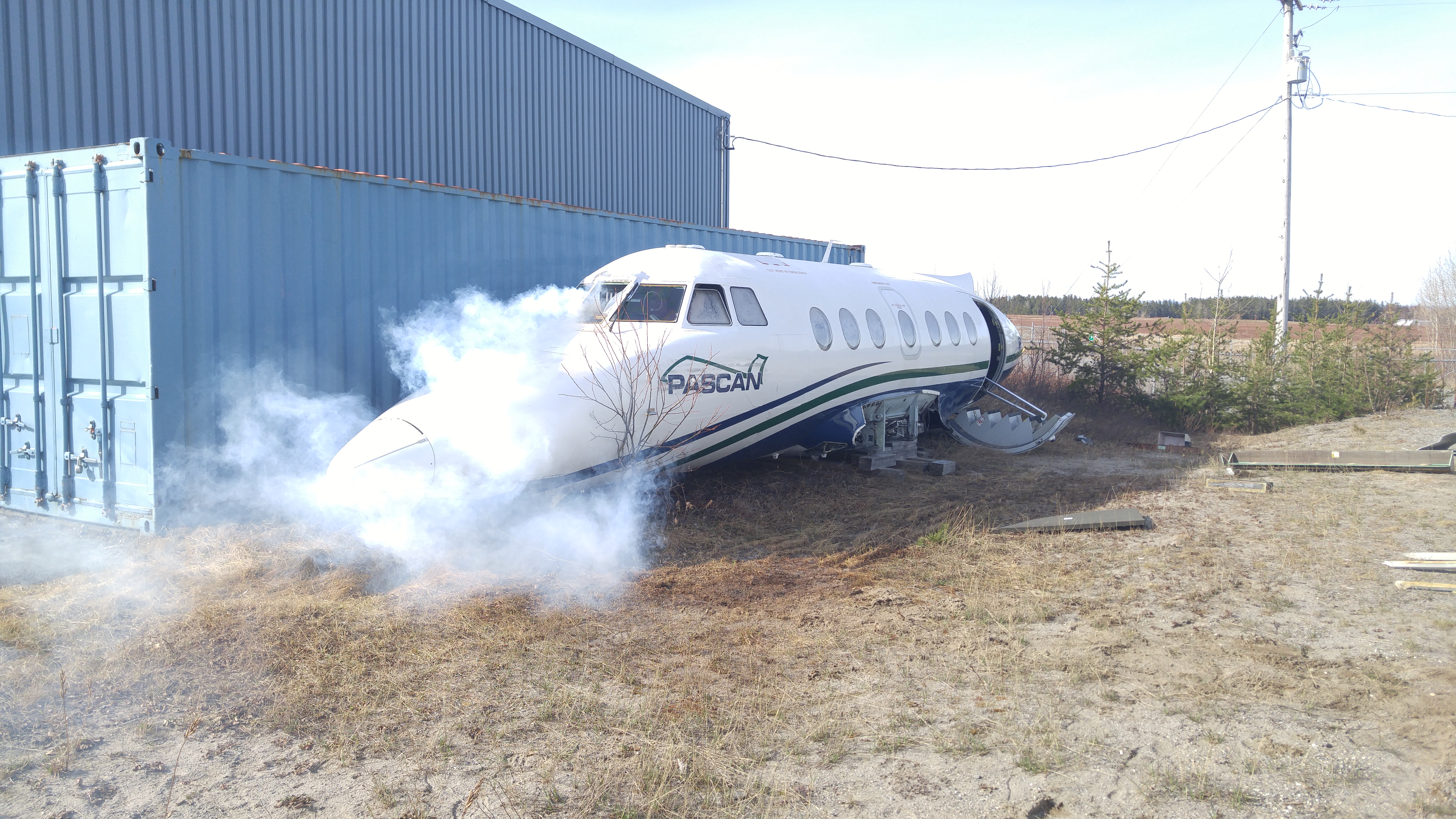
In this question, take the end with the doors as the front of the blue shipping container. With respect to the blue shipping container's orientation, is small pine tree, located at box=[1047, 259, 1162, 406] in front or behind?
behind

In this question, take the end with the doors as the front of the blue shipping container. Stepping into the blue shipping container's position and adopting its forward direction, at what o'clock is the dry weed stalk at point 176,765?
The dry weed stalk is roughly at 10 o'clock from the blue shipping container.

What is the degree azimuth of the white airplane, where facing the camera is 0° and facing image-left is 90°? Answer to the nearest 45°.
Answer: approximately 45°

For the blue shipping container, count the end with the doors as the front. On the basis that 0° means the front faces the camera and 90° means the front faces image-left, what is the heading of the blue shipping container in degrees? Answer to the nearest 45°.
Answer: approximately 45°

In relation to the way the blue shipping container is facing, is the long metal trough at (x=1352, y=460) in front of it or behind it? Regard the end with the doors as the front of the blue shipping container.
behind

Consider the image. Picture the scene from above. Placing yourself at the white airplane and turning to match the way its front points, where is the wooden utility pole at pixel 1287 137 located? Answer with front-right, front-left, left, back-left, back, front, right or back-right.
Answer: back

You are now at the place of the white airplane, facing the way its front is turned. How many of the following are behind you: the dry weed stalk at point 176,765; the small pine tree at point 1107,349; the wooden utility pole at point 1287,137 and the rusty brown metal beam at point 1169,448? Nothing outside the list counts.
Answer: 3

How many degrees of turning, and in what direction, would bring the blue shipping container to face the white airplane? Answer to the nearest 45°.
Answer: approximately 135° to its left

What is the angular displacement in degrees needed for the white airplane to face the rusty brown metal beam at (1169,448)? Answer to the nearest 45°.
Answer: approximately 180°
